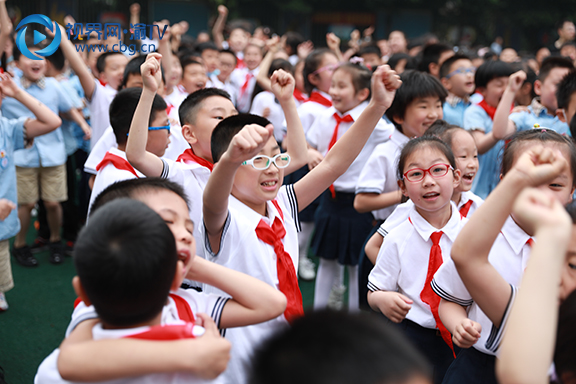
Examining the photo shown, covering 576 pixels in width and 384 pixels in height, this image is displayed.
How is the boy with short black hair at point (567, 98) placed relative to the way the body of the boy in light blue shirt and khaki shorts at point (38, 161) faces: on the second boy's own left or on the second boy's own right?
on the second boy's own left

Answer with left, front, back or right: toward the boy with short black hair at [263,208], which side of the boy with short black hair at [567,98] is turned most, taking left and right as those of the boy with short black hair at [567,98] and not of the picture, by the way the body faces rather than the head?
right

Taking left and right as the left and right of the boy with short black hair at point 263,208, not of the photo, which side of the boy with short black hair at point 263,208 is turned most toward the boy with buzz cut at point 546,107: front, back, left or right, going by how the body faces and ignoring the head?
left

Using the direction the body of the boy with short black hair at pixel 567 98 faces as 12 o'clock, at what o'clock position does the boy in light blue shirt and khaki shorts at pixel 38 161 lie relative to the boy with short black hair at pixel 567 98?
the boy in light blue shirt and khaki shorts at pixel 38 161 is roughly at 4 o'clock from the boy with short black hair at pixel 567 98.

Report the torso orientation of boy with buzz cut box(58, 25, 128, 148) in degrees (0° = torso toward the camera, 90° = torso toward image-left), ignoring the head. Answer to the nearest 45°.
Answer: approximately 315°

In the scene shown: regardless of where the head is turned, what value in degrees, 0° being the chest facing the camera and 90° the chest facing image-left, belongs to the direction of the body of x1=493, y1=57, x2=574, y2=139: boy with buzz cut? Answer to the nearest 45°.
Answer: approximately 315°

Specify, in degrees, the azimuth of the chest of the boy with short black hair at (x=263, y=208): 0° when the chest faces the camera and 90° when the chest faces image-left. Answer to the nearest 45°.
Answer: approximately 315°
